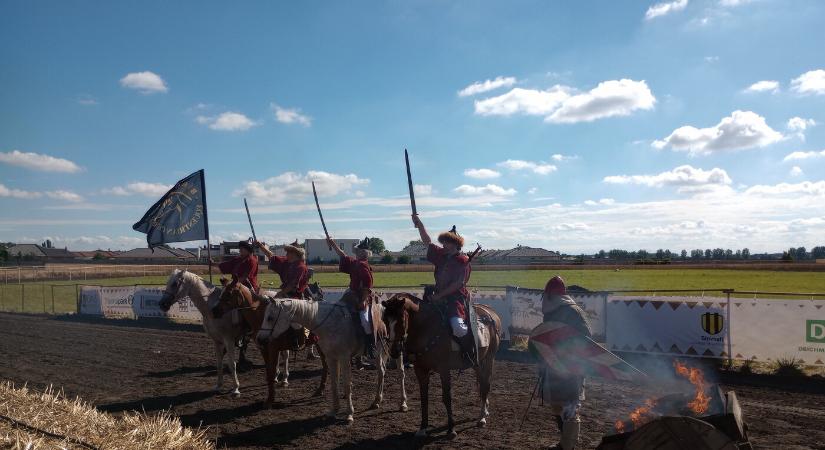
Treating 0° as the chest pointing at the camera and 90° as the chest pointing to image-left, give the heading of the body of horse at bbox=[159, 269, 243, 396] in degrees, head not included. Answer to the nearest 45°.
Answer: approximately 45°

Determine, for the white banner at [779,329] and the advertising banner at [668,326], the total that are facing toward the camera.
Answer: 2

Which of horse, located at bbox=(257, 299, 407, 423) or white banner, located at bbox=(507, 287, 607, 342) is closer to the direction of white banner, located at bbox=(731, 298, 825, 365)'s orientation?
the horse

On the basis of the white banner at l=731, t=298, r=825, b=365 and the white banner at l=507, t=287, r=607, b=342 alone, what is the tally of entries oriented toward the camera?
2

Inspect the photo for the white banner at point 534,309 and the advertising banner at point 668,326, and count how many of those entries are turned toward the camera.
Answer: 2

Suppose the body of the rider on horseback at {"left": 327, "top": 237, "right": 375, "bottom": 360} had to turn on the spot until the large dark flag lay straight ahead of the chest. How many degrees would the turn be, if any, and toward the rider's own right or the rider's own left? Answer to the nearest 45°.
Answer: approximately 90° to the rider's own right

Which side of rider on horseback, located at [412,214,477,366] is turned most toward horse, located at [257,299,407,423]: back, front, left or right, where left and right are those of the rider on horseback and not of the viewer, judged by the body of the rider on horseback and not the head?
right

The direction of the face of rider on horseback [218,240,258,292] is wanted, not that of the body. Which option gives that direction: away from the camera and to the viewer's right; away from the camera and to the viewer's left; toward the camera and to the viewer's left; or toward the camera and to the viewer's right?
toward the camera and to the viewer's left

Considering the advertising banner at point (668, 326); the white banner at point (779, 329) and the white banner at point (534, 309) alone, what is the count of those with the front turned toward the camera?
3
